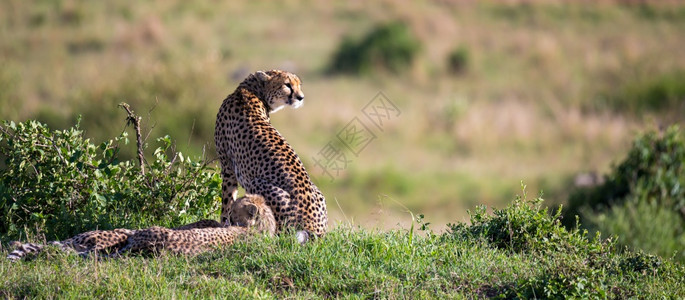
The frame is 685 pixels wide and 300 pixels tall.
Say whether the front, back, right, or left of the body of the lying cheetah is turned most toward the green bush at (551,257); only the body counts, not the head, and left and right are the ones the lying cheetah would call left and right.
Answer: front

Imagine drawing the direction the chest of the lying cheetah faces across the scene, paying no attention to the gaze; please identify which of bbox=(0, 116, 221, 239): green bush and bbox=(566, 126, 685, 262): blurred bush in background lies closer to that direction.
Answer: the blurred bush in background

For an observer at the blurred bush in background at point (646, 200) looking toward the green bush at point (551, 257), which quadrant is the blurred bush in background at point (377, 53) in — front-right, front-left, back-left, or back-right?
back-right

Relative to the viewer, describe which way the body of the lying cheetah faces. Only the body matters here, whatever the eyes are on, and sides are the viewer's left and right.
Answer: facing to the right of the viewer

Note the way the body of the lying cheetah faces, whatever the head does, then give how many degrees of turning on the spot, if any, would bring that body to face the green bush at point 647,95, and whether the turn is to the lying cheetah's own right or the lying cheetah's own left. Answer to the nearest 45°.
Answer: approximately 45° to the lying cheetah's own left

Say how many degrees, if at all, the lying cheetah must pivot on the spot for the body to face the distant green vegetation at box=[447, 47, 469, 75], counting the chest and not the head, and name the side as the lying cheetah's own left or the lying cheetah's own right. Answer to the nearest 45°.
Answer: approximately 45° to the lying cheetah's own left

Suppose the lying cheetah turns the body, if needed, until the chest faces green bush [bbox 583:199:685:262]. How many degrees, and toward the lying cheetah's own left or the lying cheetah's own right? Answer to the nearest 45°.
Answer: approximately 45° to the lying cheetah's own left

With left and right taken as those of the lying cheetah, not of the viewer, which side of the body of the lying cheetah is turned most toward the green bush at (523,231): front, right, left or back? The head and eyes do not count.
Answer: front
